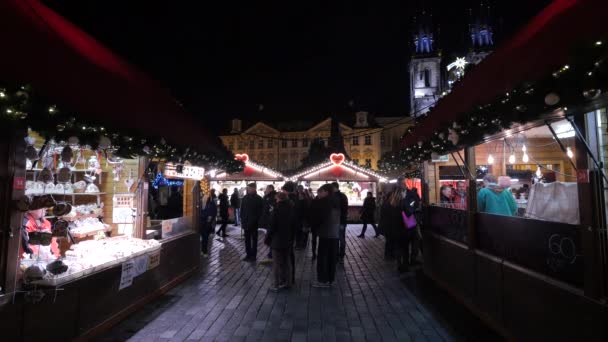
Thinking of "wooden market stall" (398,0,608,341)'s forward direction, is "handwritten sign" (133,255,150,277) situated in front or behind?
in front

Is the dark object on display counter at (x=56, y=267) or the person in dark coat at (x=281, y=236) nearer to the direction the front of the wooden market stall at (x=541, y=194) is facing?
the dark object on display counter

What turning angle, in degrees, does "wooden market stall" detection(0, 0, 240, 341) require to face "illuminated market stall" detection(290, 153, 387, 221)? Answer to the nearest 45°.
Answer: approximately 90° to its left

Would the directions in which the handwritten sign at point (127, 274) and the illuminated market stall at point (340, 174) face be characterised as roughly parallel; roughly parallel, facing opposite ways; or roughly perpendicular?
roughly perpendicular

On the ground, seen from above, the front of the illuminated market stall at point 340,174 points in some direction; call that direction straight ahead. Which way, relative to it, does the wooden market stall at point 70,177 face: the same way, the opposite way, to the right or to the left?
to the left

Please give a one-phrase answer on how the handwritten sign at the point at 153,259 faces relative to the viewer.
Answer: facing the viewer and to the right of the viewer

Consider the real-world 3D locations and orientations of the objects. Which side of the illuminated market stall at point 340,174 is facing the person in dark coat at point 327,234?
front

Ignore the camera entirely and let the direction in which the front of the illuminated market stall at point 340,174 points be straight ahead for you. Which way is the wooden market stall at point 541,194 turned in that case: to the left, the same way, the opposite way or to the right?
to the right

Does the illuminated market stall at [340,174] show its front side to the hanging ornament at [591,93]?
yes

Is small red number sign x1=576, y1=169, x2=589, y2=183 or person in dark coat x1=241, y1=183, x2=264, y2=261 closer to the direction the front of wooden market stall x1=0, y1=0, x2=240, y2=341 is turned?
the small red number sign

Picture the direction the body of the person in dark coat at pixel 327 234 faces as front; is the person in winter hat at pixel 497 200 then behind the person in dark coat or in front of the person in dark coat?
behind
